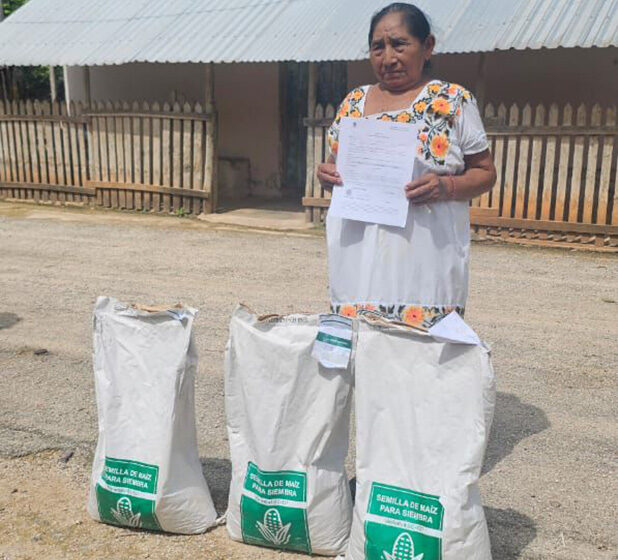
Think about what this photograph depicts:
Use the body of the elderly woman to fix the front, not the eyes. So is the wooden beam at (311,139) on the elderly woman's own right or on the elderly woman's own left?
on the elderly woman's own right

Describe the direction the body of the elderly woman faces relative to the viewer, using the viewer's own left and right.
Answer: facing the viewer and to the left of the viewer

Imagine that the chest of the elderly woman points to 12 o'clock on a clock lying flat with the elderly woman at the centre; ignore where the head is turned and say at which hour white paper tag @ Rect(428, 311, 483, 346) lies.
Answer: The white paper tag is roughly at 10 o'clock from the elderly woman.

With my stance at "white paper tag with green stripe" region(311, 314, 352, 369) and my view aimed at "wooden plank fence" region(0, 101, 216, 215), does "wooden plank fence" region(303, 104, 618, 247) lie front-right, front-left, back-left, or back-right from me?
front-right

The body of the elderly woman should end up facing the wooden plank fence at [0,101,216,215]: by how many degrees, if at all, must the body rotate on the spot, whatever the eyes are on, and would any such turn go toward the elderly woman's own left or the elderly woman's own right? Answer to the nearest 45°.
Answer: approximately 90° to the elderly woman's own right

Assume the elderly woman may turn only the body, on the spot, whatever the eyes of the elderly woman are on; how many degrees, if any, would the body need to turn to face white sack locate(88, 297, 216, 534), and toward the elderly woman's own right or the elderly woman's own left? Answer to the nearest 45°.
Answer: approximately 45° to the elderly woman's own right
